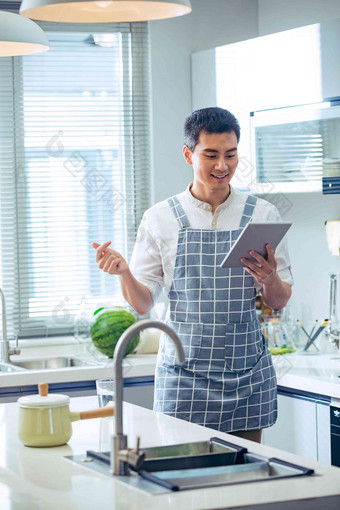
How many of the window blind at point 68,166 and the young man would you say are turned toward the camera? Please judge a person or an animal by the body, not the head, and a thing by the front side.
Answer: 2

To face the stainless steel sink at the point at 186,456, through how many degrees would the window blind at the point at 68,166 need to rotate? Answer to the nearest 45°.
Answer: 0° — it already faces it

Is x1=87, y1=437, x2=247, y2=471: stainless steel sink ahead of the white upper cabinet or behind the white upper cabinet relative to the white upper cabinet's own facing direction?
ahead

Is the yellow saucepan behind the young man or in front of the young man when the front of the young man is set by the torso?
in front

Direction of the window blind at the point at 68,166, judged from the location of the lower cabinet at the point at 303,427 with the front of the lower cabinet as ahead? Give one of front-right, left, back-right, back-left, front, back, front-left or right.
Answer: right

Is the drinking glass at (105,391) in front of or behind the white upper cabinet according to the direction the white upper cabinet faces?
in front

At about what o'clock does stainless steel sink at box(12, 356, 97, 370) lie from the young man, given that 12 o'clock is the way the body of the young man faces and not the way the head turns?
The stainless steel sink is roughly at 5 o'clock from the young man.

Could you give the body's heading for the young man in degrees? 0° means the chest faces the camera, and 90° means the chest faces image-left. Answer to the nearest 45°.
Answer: approximately 0°

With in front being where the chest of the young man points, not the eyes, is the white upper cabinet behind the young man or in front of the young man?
behind
